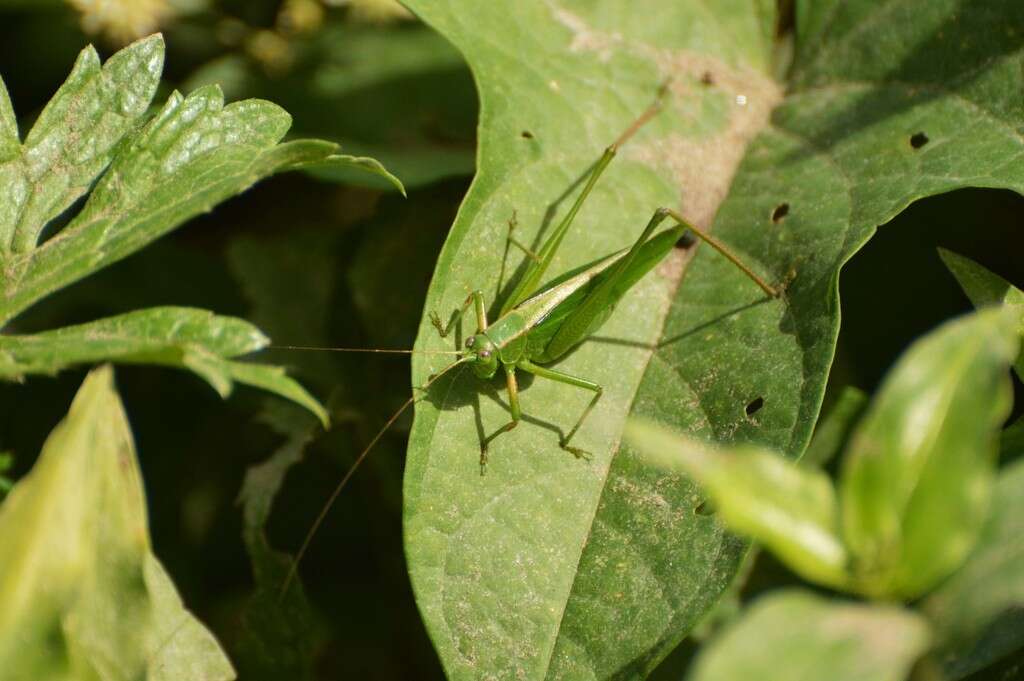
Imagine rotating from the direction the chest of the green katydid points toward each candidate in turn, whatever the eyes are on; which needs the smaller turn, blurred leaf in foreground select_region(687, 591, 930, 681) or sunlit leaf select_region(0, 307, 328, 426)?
the sunlit leaf

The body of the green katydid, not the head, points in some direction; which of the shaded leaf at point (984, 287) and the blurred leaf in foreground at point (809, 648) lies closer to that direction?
the blurred leaf in foreground

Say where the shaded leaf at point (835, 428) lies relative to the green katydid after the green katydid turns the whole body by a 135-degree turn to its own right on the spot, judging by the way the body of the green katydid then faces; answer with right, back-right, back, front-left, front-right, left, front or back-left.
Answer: right

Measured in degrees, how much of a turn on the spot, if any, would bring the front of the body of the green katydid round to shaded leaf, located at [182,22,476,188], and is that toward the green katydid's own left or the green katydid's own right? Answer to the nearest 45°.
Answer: approximately 90° to the green katydid's own right

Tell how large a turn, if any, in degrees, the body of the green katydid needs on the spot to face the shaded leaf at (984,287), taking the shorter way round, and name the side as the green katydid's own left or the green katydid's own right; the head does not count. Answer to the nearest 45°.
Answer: approximately 135° to the green katydid's own left

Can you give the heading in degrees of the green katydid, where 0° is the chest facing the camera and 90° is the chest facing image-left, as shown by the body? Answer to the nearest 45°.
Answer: approximately 45°

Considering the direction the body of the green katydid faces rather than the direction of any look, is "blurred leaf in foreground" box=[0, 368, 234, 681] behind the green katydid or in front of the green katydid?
in front

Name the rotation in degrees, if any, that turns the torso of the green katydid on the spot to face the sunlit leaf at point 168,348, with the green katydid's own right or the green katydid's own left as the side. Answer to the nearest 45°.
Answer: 0° — it already faces it

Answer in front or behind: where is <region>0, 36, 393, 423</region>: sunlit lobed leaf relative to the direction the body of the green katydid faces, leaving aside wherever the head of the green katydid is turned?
in front
